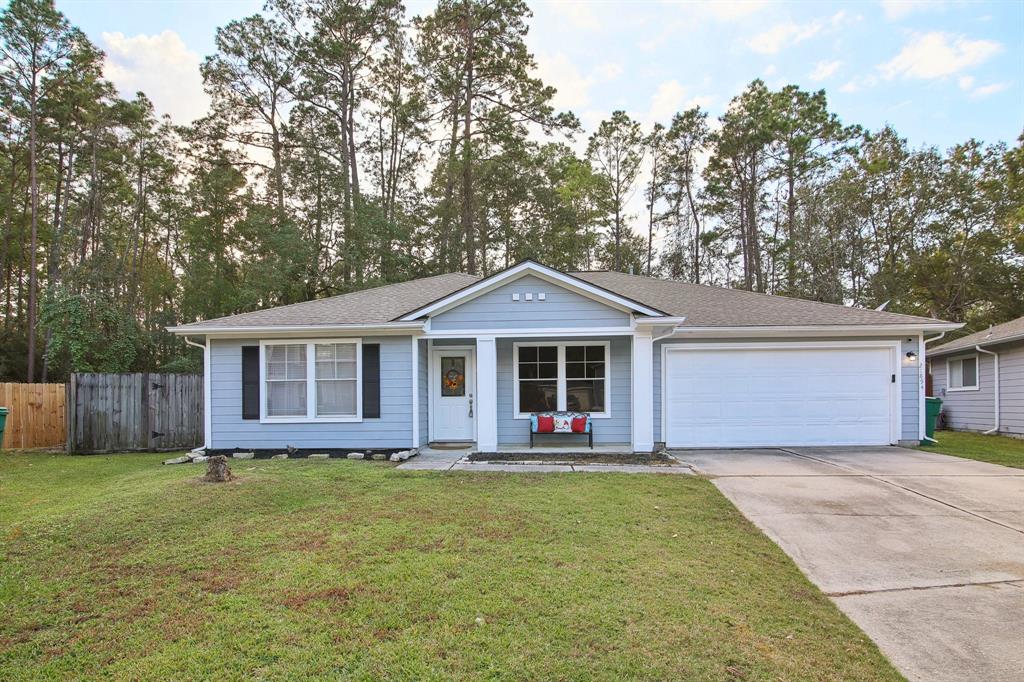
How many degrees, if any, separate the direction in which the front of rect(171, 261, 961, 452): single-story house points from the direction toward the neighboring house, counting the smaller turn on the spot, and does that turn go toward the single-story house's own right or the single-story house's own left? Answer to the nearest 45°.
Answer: approximately 135° to the single-story house's own left

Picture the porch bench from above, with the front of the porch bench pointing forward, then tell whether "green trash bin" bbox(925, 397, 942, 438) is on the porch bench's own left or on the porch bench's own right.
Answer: on the porch bench's own left

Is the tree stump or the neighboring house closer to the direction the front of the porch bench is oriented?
the tree stump

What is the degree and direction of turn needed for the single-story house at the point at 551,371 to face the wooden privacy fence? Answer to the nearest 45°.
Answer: approximately 90° to its right

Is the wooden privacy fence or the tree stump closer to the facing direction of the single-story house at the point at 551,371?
the tree stump

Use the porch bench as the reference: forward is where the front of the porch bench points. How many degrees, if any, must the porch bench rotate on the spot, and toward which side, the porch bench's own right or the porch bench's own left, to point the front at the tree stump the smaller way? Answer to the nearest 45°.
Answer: approximately 45° to the porch bench's own right

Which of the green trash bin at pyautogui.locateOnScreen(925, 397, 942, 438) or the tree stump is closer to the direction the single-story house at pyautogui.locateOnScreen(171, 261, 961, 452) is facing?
the tree stump

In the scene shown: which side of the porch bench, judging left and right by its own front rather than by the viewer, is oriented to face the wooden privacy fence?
right
